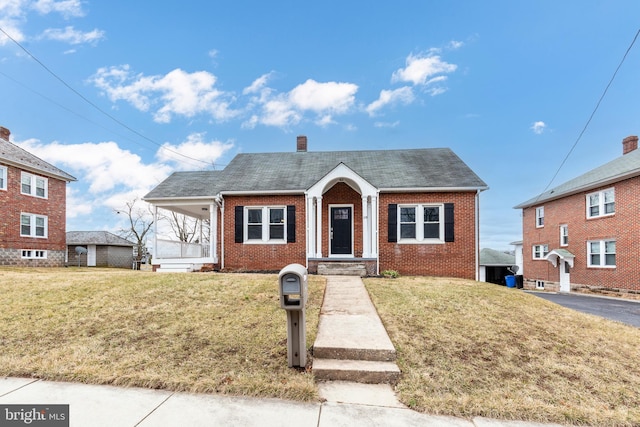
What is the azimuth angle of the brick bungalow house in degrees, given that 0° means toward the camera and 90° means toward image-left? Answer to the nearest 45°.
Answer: approximately 0°

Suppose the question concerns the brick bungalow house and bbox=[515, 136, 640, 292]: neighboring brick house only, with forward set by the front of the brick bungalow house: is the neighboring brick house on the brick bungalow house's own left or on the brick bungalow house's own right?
on the brick bungalow house's own left

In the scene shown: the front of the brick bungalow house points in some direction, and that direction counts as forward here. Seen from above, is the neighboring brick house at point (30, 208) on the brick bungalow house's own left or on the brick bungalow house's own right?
on the brick bungalow house's own right
